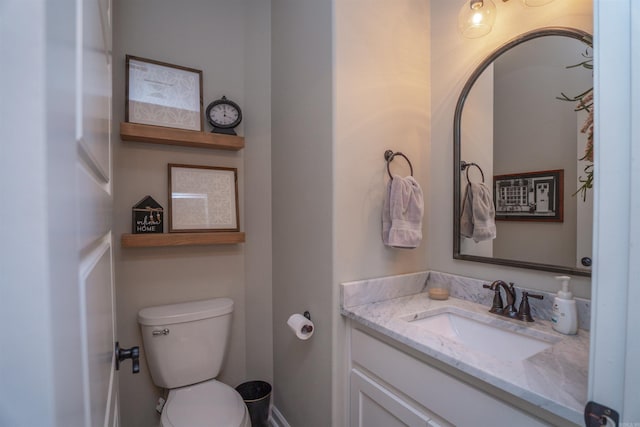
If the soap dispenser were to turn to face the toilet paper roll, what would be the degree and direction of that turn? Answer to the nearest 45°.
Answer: approximately 45° to its right

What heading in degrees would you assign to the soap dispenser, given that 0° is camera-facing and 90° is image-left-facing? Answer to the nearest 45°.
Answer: approximately 45°

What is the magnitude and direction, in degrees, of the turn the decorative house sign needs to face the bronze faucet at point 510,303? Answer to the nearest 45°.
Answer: approximately 45° to its left

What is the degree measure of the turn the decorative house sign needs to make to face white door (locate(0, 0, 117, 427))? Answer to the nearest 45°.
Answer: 0° — it already faces it

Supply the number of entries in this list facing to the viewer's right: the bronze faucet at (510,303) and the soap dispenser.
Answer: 0

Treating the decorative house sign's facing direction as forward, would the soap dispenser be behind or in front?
in front

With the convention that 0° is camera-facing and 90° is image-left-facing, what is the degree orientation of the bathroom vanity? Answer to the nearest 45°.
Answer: approximately 45°
